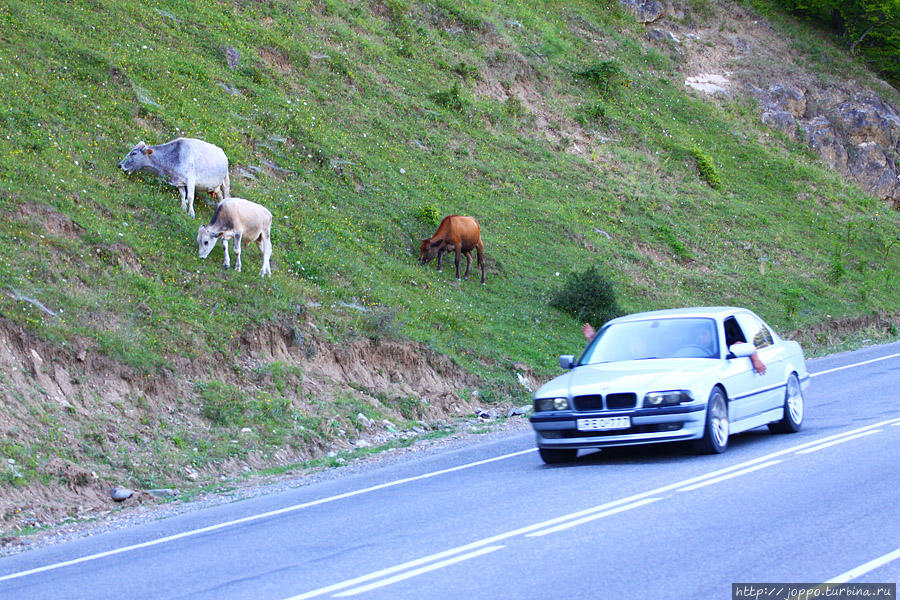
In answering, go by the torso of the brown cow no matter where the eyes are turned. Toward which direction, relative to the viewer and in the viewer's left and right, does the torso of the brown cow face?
facing to the left of the viewer

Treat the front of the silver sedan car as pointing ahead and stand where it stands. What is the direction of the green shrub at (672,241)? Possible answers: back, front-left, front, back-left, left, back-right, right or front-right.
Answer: back-right

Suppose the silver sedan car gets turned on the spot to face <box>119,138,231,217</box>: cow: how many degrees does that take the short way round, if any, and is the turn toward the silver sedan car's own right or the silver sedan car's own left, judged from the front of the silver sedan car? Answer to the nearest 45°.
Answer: approximately 90° to the silver sedan car's own right

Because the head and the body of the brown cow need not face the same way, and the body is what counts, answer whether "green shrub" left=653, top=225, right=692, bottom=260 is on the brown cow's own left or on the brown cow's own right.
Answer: on the brown cow's own right

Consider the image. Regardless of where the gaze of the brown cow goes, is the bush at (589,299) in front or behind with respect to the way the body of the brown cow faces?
behind

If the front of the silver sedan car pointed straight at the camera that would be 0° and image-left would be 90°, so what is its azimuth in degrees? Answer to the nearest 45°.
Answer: approximately 45°

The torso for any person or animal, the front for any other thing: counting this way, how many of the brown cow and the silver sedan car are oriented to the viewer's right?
0

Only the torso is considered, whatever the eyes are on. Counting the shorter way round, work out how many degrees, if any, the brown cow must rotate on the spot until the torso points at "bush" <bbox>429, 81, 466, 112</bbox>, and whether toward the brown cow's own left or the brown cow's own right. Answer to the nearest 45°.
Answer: approximately 90° to the brown cow's own right
